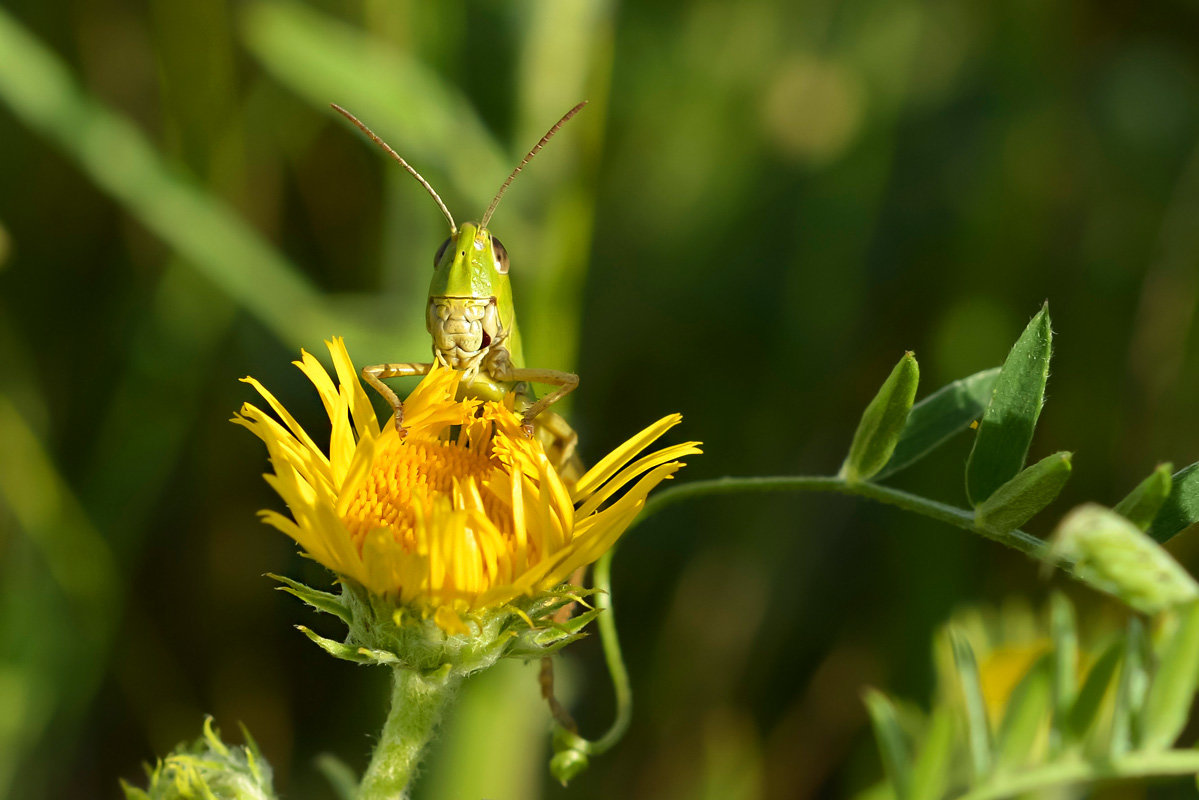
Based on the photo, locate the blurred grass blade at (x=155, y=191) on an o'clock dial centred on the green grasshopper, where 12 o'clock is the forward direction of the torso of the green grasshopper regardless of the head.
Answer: The blurred grass blade is roughly at 5 o'clock from the green grasshopper.

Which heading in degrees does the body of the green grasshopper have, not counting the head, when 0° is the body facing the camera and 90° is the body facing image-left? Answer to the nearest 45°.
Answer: approximately 0°

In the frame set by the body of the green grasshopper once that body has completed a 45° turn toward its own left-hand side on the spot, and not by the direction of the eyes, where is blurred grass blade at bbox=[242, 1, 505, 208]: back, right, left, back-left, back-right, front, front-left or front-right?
back-left
